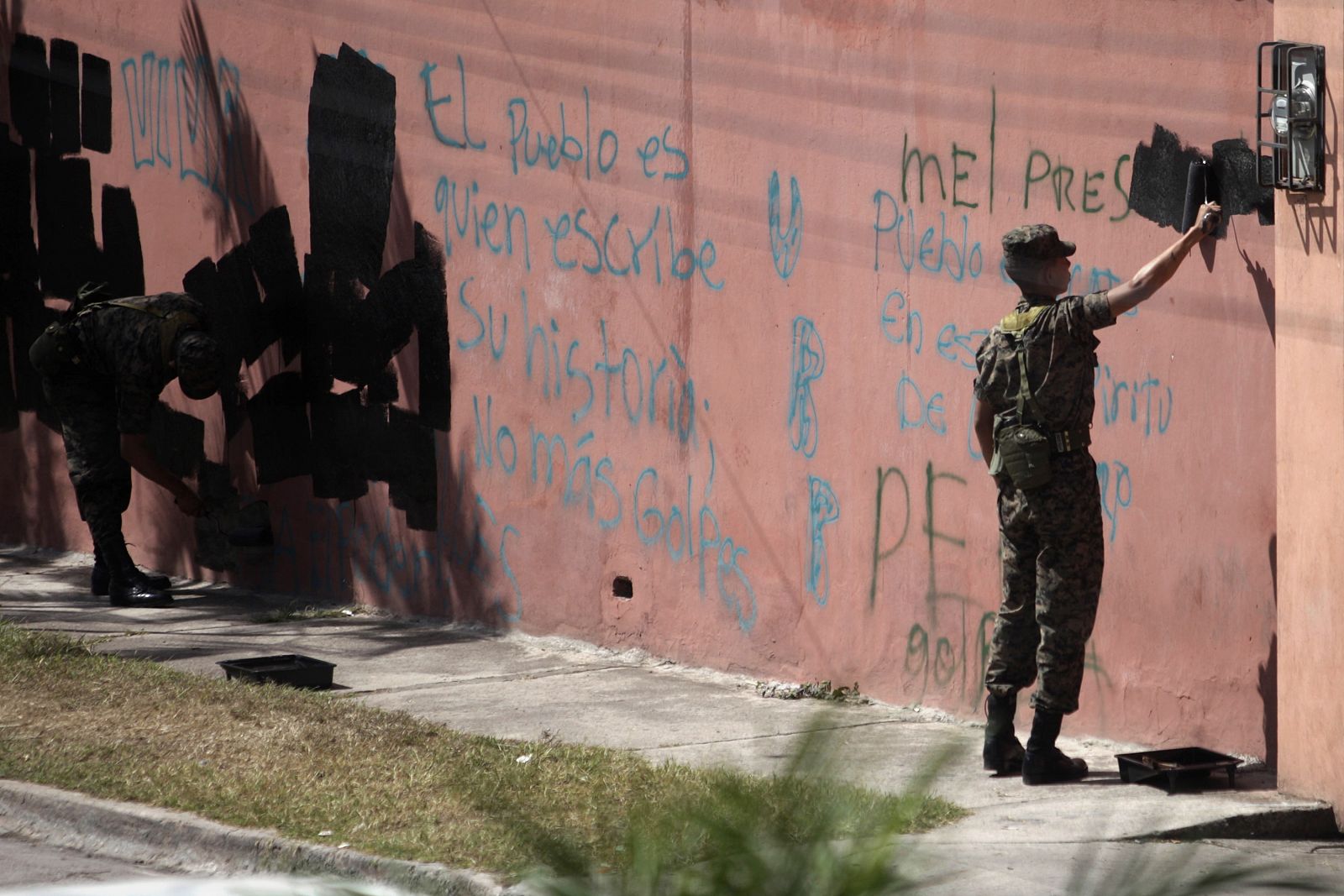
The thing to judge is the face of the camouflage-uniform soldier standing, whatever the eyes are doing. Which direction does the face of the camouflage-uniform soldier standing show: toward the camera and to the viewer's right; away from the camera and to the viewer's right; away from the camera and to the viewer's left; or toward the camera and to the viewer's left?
away from the camera and to the viewer's right

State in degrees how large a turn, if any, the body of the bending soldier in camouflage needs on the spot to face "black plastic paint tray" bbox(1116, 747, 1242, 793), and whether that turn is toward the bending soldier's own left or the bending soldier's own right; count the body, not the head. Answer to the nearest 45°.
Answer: approximately 45° to the bending soldier's own right

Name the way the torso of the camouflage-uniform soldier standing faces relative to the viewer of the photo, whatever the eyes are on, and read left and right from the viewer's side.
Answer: facing away from the viewer and to the right of the viewer

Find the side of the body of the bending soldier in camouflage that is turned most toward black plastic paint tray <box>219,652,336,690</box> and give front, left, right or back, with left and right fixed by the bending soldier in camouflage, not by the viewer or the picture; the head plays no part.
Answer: right

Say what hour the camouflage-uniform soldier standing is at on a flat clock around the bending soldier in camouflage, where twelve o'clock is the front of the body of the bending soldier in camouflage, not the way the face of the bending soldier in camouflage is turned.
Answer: The camouflage-uniform soldier standing is roughly at 2 o'clock from the bending soldier in camouflage.

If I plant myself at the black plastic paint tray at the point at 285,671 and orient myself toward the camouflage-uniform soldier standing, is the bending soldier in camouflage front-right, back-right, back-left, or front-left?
back-left

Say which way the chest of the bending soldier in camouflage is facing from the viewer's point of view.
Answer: to the viewer's right
